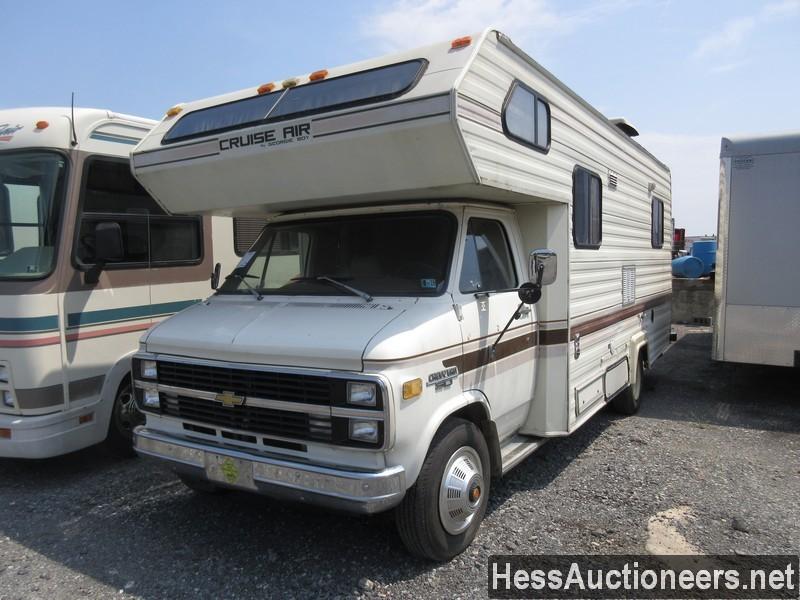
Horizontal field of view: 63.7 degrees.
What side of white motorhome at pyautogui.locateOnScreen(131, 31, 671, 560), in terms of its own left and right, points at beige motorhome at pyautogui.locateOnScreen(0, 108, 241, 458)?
right

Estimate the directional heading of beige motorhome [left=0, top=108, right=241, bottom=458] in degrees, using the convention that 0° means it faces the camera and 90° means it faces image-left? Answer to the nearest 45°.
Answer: approximately 45°

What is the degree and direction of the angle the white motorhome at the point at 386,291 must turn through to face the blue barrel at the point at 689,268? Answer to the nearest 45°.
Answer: approximately 180°

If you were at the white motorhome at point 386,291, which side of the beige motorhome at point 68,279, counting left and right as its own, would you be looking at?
left

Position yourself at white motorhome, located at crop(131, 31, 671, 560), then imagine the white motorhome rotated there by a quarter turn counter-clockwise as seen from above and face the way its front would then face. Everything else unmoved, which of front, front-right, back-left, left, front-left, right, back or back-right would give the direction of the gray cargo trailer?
left

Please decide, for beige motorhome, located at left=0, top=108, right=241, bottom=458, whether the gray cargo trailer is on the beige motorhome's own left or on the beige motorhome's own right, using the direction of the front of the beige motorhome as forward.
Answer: on the beige motorhome's own left

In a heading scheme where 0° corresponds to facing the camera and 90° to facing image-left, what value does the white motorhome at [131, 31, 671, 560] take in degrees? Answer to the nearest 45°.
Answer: approximately 45°

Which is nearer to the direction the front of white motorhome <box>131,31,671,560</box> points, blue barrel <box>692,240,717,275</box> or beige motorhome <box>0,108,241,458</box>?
the beige motorhome

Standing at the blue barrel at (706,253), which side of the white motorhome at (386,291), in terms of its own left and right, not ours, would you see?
back
